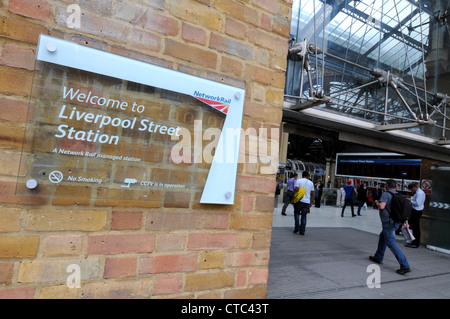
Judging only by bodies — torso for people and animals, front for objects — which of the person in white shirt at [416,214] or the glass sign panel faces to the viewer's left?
the person in white shirt

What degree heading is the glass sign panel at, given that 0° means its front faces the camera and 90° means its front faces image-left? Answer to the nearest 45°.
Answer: approximately 315°
